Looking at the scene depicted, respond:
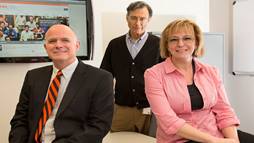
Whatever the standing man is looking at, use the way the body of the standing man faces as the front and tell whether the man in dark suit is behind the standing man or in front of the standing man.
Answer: in front

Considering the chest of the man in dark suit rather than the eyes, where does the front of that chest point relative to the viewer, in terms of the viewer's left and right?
facing the viewer and to the left of the viewer

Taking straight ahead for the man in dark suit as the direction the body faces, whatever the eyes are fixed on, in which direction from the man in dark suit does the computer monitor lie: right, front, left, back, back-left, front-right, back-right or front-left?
back-right

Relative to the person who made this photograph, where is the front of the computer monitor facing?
facing the viewer

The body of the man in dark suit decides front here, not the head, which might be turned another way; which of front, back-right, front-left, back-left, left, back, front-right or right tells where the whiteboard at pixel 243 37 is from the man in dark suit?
back

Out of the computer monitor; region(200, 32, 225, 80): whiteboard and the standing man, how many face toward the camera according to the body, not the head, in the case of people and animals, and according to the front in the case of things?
3

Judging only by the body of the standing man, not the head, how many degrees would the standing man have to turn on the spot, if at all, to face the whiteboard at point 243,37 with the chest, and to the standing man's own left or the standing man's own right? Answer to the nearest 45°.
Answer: approximately 135° to the standing man's own left

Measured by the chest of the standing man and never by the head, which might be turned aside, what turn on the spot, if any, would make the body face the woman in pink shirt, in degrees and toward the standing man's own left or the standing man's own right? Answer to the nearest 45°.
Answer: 0° — they already face them

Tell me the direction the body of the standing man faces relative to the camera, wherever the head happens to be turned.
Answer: toward the camera

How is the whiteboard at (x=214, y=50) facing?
toward the camera
